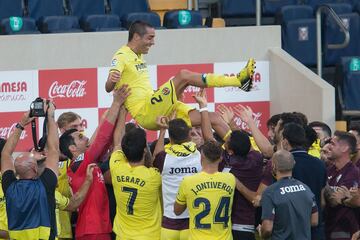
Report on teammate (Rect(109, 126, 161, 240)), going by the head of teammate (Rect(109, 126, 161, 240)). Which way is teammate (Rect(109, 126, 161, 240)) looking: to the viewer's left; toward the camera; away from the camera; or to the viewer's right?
away from the camera

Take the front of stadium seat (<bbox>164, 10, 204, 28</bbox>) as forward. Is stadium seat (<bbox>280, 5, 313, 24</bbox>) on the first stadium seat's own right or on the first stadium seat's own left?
on the first stadium seat's own left

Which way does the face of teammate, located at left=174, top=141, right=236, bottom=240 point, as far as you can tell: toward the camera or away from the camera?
away from the camera

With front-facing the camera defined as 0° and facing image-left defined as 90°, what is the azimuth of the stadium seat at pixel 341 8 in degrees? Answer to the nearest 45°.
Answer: approximately 0°
